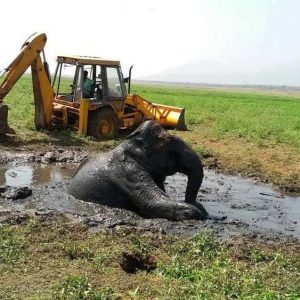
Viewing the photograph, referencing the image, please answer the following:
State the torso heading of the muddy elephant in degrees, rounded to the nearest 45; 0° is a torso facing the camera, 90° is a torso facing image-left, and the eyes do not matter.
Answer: approximately 270°

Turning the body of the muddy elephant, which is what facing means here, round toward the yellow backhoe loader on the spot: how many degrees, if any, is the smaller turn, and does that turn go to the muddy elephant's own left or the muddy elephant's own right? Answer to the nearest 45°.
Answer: approximately 90° to the muddy elephant's own left

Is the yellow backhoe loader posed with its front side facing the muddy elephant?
no

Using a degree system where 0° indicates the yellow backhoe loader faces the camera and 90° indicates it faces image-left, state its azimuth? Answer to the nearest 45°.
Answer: approximately 225°

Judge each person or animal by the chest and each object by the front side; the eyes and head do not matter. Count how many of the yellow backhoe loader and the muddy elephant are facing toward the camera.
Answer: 0
